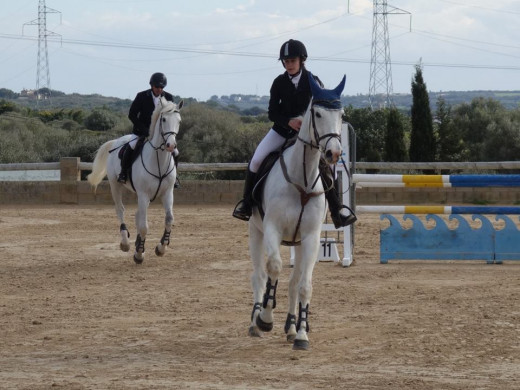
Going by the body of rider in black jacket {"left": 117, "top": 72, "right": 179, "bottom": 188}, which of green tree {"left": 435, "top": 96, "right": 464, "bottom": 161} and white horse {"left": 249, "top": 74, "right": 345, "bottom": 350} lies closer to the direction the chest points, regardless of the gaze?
the white horse

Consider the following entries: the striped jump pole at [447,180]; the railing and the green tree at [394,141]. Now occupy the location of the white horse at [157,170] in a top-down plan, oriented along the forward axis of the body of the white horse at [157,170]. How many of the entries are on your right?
0

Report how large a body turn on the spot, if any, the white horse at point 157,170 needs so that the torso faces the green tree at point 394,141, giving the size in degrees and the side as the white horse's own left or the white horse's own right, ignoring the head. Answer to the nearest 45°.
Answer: approximately 90° to the white horse's own left

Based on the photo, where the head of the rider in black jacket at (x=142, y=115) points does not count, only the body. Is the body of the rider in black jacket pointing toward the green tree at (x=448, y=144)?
no

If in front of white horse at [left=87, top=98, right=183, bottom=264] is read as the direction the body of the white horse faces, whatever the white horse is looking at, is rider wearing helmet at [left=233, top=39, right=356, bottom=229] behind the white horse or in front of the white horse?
in front

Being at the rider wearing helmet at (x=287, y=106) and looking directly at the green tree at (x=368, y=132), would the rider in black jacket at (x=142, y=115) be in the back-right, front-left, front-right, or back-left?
front-left

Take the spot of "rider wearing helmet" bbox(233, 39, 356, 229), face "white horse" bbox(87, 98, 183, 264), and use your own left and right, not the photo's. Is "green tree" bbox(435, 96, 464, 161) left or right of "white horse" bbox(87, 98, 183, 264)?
right

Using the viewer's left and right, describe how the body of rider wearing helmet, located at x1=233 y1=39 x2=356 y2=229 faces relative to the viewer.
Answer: facing the viewer

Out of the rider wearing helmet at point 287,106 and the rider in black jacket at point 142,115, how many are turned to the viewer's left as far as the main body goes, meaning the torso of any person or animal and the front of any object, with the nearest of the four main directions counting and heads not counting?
0

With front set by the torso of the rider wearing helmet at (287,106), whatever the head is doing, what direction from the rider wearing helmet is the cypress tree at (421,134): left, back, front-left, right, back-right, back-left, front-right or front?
back

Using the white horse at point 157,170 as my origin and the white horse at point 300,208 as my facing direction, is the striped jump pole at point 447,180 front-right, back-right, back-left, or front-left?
front-left

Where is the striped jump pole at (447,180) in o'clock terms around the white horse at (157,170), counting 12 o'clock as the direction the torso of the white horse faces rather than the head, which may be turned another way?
The striped jump pole is roughly at 11 o'clock from the white horse.

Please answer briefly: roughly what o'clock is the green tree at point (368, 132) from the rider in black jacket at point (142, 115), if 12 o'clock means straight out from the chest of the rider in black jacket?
The green tree is roughly at 8 o'clock from the rider in black jacket.

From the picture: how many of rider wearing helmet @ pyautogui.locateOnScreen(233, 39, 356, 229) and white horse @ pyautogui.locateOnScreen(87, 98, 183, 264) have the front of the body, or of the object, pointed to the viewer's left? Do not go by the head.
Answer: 0

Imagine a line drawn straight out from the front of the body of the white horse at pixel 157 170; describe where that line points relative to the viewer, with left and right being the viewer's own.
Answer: facing the viewer and to the right of the viewer

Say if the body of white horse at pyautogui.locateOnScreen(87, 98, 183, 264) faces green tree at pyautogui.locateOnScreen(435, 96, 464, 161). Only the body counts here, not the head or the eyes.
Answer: no
